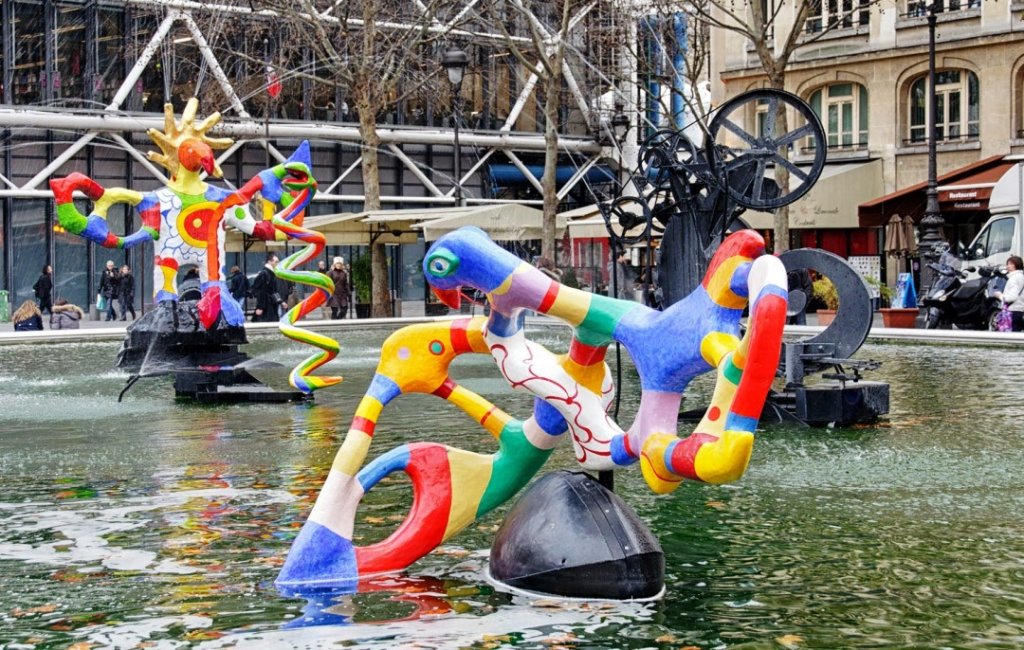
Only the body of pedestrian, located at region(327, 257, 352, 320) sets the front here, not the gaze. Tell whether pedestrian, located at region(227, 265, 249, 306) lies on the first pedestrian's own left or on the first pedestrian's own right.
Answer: on the first pedestrian's own right

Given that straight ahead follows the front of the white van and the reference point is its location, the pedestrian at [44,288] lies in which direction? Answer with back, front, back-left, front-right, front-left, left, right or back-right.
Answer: front

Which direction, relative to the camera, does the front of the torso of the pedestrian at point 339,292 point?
toward the camera

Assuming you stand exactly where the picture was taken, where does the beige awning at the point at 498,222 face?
facing the viewer

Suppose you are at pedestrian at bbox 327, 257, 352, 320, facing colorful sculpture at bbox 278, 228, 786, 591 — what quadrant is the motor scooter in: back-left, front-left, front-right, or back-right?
front-left

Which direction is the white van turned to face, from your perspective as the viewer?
facing to the left of the viewer

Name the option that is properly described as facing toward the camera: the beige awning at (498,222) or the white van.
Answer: the beige awning

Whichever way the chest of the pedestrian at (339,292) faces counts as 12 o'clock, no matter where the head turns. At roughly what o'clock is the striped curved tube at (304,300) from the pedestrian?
The striped curved tube is roughly at 12 o'clock from the pedestrian.

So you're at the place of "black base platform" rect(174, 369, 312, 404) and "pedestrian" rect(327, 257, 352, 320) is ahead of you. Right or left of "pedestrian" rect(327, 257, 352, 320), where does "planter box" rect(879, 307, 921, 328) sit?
right

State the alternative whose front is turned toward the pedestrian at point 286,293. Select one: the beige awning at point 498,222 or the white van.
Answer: the white van

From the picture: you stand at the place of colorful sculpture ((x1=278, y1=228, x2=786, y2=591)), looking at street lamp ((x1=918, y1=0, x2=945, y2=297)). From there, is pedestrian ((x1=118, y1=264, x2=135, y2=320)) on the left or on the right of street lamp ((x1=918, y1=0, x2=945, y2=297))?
left

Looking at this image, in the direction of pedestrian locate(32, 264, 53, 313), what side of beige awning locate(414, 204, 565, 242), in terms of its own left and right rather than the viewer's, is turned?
right
